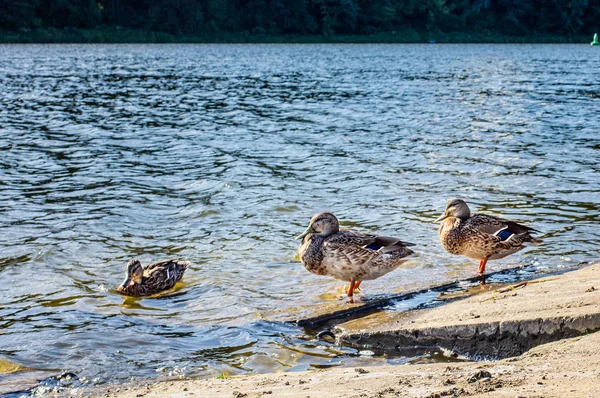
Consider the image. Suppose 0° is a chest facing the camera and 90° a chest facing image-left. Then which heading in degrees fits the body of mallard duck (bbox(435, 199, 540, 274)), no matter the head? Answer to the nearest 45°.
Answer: approximately 90°
